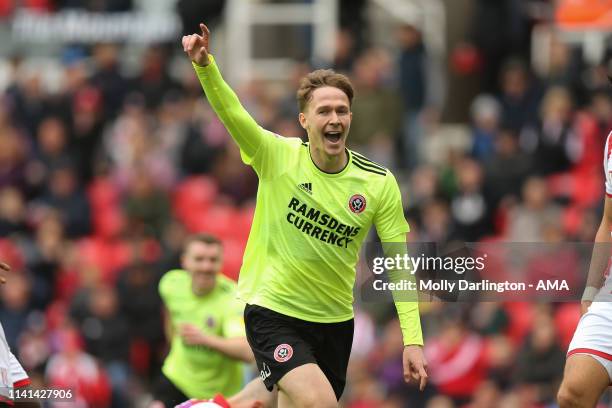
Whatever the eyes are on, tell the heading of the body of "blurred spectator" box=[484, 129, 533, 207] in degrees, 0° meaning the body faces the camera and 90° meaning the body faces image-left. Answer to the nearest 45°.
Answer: approximately 0°

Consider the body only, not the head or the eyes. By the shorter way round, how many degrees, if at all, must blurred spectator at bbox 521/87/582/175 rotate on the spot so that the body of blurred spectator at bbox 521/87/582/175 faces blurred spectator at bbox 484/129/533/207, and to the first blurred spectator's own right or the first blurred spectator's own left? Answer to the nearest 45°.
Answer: approximately 45° to the first blurred spectator's own right

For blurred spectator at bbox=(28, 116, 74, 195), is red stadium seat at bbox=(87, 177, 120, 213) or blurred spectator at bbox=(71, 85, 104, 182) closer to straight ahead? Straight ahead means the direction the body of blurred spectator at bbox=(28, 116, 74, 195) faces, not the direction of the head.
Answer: the red stadium seat
